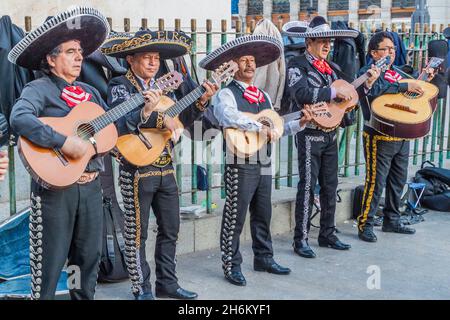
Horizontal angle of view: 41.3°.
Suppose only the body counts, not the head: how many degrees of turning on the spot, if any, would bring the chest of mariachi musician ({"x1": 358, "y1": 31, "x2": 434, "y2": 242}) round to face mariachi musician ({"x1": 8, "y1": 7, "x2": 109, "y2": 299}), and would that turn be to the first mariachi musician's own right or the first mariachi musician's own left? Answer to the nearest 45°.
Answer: approximately 90° to the first mariachi musician's own right

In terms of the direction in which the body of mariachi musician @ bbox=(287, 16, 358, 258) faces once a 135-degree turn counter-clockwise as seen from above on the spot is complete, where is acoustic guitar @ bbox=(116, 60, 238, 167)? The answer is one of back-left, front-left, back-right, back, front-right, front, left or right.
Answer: back-left

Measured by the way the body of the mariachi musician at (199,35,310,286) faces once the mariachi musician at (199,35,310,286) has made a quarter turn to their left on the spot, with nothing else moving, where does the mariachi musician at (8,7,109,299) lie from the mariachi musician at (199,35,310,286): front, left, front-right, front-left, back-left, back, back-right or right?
back

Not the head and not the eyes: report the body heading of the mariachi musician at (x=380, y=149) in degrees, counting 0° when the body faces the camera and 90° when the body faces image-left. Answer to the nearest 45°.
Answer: approximately 315°

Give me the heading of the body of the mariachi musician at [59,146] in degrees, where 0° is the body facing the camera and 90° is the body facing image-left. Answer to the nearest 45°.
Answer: approximately 315°

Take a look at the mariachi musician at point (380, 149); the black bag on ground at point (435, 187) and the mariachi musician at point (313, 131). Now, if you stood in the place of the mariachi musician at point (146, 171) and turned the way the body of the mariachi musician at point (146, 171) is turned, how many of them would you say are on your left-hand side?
3

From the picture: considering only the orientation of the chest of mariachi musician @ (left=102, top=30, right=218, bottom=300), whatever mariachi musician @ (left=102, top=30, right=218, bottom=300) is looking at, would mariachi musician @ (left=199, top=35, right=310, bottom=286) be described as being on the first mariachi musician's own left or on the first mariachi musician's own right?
on the first mariachi musician's own left

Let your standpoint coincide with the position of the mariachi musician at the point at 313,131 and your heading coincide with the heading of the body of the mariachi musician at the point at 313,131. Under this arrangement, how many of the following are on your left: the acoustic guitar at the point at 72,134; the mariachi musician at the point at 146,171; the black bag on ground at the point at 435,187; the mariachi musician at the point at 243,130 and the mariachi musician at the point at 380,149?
2

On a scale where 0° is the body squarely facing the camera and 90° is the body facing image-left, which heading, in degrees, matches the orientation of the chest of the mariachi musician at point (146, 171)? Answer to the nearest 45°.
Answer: approximately 315°
